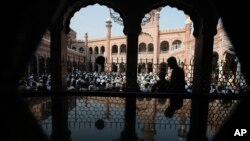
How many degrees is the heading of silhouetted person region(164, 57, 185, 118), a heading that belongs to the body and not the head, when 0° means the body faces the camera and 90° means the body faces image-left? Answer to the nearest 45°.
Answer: approximately 90°
